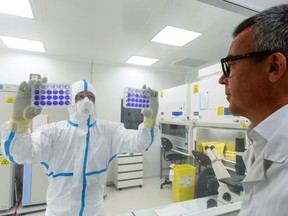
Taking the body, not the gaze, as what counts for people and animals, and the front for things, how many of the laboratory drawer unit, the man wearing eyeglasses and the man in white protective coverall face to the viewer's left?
1

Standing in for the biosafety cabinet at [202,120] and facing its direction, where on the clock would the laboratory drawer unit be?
The laboratory drawer unit is roughly at 2 o'clock from the biosafety cabinet.

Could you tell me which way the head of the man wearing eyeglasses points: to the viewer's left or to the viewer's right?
to the viewer's left

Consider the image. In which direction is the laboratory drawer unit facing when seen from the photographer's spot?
facing the viewer

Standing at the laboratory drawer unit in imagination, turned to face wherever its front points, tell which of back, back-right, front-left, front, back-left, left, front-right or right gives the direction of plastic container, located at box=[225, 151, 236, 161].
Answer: front-left

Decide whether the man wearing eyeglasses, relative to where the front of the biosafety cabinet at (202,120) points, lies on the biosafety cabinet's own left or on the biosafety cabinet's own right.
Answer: on the biosafety cabinet's own left

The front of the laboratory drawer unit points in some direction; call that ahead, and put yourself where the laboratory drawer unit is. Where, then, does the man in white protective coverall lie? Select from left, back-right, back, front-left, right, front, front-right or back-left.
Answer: front

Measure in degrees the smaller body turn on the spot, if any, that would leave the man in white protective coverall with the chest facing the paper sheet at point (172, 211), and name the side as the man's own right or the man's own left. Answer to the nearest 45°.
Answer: approximately 90° to the man's own left

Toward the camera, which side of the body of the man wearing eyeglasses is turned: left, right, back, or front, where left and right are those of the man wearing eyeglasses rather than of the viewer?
left
